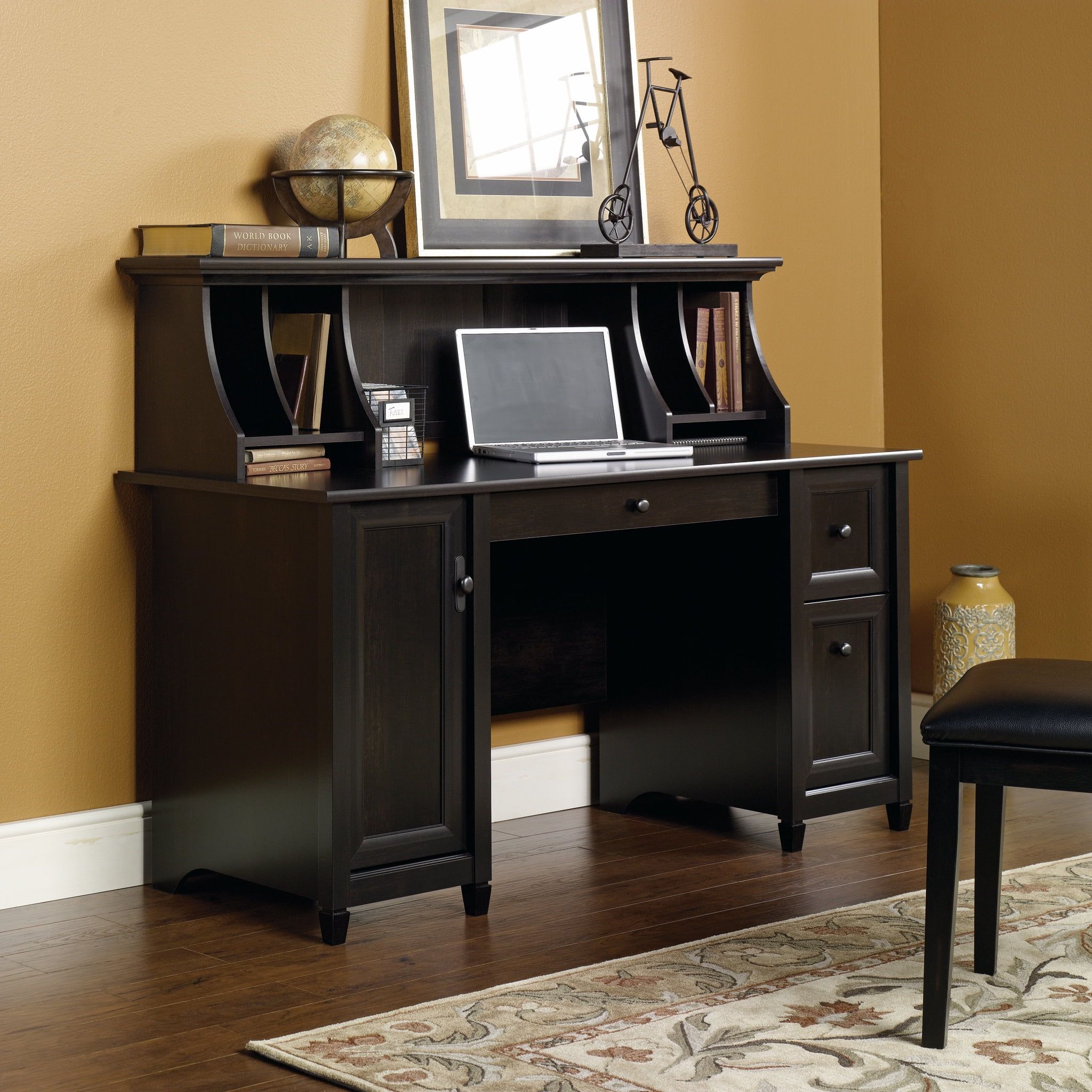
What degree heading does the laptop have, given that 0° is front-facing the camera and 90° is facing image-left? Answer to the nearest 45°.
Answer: approximately 315°

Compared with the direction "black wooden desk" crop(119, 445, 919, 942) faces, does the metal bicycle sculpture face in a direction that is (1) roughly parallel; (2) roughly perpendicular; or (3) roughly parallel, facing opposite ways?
roughly perpendicular

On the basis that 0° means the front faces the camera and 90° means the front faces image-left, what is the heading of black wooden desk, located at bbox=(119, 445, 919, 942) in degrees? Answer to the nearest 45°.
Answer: approximately 315°

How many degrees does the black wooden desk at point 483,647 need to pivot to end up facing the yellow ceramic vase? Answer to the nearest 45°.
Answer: approximately 90° to its left

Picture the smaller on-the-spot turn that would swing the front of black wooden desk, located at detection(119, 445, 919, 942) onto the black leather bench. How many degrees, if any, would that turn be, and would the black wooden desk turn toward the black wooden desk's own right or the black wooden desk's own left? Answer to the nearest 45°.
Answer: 0° — it already faces it

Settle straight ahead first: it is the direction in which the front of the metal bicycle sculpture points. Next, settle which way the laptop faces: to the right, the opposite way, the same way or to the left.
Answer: to the left

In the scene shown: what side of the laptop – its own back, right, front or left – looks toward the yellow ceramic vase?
left
